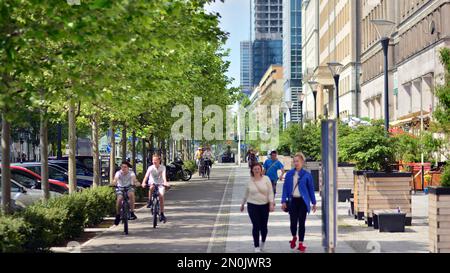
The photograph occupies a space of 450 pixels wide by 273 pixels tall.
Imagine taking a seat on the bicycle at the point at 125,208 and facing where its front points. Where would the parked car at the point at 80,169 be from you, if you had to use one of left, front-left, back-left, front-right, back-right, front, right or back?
back

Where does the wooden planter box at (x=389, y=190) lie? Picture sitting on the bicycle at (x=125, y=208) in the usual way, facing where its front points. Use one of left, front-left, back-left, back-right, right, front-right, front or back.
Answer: left

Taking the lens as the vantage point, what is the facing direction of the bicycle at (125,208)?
facing the viewer

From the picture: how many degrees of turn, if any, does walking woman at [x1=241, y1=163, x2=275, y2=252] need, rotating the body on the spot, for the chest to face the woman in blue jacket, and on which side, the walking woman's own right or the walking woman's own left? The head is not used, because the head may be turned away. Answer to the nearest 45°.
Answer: approximately 135° to the walking woman's own left

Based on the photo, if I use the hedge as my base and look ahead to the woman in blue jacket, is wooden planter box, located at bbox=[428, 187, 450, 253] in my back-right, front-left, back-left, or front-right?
front-right

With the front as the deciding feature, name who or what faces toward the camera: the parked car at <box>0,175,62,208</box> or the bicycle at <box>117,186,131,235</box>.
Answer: the bicycle

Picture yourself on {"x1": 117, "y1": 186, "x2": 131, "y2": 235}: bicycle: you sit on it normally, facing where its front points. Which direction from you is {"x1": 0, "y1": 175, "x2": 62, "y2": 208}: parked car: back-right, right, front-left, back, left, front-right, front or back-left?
back-right

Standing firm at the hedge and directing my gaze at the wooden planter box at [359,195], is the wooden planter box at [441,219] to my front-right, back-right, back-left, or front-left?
front-right

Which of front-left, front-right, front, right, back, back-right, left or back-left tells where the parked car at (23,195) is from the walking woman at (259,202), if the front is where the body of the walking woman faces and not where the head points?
back-right

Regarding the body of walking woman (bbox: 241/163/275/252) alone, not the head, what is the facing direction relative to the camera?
toward the camera

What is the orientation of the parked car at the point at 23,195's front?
to the viewer's right
